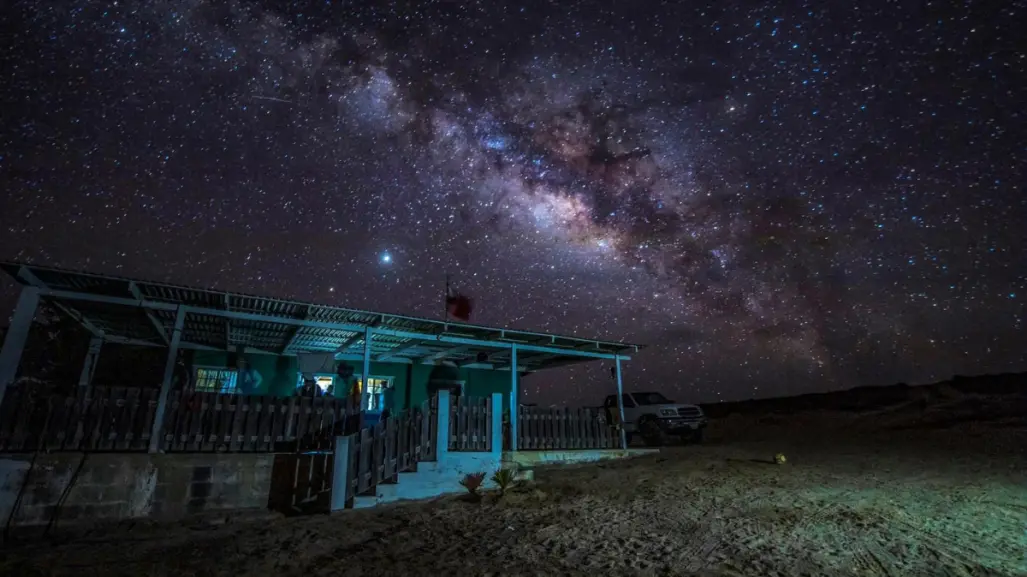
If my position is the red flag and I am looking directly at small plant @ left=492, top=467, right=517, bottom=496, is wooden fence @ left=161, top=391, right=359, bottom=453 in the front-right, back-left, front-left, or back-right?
front-right

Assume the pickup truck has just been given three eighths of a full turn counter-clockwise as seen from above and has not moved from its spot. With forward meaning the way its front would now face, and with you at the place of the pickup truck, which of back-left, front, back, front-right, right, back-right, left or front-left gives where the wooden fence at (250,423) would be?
back-left

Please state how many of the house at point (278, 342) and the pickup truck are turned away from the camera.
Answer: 0

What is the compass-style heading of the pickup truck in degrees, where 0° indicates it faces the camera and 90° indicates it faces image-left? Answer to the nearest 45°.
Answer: approximately 315°

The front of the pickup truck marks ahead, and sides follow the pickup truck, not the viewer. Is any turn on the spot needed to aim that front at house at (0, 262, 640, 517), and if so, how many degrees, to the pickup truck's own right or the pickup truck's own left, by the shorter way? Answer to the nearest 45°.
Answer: approximately 90° to the pickup truck's own right

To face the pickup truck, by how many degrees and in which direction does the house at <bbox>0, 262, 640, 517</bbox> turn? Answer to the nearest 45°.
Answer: approximately 45° to its left

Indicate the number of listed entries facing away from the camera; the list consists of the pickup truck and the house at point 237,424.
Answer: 0

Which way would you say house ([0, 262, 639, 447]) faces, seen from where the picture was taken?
facing the viewer and to the right of the viewer

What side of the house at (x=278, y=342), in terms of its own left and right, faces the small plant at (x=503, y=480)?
front

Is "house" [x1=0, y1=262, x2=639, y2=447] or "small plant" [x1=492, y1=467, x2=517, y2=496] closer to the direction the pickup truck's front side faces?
the small plant
